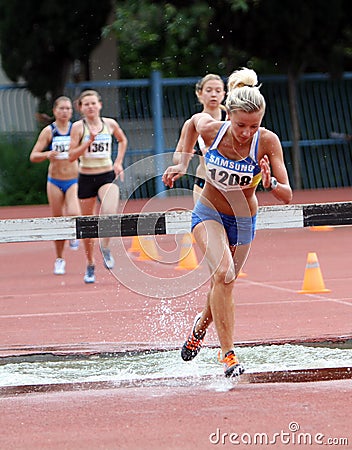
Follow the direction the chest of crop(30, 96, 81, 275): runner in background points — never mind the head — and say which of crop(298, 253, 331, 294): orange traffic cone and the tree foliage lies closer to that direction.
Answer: the orange traffic cone

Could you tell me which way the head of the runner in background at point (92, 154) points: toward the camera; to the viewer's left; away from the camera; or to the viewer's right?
toward the camera

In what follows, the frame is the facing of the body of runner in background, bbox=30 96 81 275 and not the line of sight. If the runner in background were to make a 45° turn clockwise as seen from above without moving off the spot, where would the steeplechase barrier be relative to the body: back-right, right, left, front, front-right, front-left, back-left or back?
front-left

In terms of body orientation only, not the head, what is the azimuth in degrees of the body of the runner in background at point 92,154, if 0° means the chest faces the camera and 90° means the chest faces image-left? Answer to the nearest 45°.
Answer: approximately 0°

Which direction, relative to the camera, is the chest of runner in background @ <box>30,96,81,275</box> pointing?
toward the camera

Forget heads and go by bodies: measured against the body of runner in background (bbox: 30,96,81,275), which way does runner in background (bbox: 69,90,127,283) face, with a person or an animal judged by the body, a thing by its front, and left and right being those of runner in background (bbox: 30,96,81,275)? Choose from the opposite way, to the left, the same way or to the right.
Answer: the same way

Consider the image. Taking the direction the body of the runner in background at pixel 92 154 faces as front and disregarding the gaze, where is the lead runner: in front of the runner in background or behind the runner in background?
in front

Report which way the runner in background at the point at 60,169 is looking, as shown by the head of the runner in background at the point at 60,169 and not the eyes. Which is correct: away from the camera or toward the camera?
toward the camera

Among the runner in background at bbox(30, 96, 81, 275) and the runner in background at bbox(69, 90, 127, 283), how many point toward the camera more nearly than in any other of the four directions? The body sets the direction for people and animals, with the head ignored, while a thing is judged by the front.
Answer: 2

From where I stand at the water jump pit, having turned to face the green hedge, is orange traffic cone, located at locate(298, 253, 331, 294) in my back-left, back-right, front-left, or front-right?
front-right

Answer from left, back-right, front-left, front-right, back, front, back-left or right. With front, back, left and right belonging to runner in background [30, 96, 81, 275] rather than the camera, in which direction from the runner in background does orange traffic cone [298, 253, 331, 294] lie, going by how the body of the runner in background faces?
front-left

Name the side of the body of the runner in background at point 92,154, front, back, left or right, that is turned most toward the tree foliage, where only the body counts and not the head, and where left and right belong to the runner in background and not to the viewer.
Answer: back

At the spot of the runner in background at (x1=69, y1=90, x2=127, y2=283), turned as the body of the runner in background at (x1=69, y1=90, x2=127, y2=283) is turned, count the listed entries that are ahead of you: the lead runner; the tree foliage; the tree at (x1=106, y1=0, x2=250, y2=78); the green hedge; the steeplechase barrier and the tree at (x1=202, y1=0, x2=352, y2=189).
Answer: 2

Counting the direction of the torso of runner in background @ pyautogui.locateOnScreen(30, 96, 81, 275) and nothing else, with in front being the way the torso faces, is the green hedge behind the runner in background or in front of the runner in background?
behind

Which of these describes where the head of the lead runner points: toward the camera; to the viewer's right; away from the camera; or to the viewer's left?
toward the camera

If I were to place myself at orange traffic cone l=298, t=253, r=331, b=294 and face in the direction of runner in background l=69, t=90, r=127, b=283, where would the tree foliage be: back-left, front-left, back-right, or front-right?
front-right

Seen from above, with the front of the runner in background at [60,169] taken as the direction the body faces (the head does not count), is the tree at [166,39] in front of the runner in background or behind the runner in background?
behind

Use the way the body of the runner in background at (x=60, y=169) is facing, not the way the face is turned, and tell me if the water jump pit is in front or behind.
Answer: in front
